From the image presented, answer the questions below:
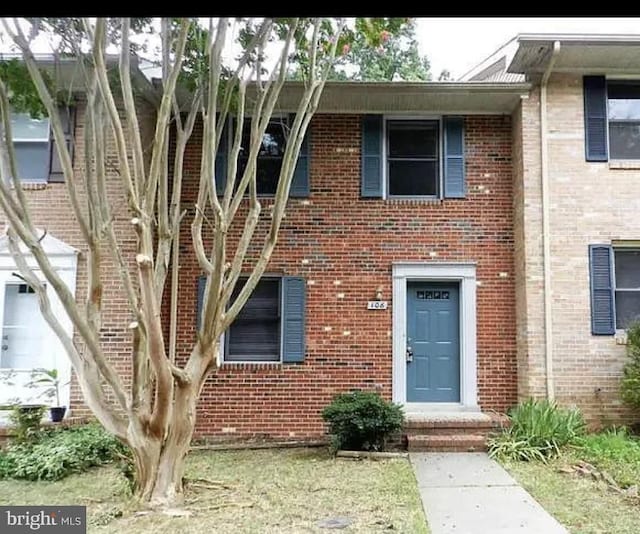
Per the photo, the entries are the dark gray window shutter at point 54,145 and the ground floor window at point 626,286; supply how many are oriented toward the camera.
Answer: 2

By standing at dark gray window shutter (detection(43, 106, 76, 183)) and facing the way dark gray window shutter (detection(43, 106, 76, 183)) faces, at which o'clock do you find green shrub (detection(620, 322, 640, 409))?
The green shrub is roughly at 10 o'clock from the dark gray window shutter.

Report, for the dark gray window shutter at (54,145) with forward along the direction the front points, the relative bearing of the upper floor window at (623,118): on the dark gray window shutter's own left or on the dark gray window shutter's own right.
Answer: on the dark gray window shutter's own left

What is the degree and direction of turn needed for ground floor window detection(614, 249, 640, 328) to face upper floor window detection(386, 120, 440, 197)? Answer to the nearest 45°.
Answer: approximately 90° to its right

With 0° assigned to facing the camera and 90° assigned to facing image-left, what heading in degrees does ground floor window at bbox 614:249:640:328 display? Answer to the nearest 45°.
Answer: approximately 0°
